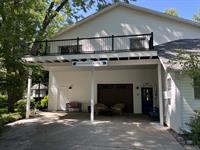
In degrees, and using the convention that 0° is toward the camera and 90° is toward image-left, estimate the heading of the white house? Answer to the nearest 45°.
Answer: approximately 0°

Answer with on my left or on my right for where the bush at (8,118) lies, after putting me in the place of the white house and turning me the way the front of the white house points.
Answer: on my right

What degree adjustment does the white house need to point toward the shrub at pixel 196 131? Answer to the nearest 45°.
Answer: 0° — it already faces it

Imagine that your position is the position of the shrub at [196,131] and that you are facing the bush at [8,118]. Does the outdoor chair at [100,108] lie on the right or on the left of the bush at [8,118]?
right

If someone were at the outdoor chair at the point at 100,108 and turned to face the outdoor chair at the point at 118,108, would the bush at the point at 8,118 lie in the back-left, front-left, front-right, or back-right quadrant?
back-right
